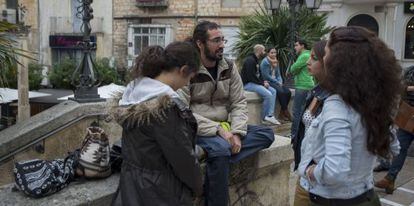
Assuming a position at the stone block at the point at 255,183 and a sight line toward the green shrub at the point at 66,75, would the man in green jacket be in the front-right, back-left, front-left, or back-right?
front-right

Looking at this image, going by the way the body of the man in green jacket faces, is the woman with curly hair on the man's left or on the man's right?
on the man's left

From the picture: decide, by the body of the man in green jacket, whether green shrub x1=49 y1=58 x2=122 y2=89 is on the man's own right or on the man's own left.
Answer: on the man's own right

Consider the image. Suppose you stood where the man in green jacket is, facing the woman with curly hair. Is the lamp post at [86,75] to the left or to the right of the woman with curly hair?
right

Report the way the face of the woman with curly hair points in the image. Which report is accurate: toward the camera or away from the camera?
away from the camera

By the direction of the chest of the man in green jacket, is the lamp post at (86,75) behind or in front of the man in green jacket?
in front
